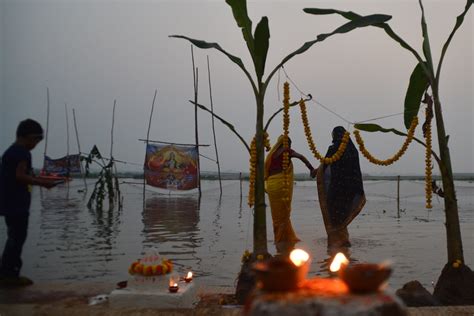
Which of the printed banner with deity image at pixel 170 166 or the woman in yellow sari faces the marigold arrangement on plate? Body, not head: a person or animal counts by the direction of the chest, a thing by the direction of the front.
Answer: the printed banner with deity image

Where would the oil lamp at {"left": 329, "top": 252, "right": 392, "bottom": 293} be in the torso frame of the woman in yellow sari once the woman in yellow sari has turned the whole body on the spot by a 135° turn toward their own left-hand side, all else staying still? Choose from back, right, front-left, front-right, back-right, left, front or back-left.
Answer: back-left

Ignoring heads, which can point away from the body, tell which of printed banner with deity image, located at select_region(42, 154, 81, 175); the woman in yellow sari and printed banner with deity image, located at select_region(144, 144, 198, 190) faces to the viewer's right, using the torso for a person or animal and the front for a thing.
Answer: the woman in yellow sari

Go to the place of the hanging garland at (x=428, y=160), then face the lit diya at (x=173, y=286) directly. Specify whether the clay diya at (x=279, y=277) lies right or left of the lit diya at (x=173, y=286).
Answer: left

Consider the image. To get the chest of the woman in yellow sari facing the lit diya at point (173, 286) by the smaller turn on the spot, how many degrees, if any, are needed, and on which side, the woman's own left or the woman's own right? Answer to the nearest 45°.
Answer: approximately 90° to the woman's own right

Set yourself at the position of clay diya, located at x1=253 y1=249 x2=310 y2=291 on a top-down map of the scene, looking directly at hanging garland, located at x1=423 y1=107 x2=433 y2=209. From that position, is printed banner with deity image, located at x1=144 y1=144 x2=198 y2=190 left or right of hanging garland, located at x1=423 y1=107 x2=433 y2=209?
left

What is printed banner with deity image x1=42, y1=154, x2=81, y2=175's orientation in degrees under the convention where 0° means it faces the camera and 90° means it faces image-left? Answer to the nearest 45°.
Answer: approximately 0°

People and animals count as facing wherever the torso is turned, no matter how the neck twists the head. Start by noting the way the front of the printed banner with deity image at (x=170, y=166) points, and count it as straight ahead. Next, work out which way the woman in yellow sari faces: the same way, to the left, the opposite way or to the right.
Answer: to the left
